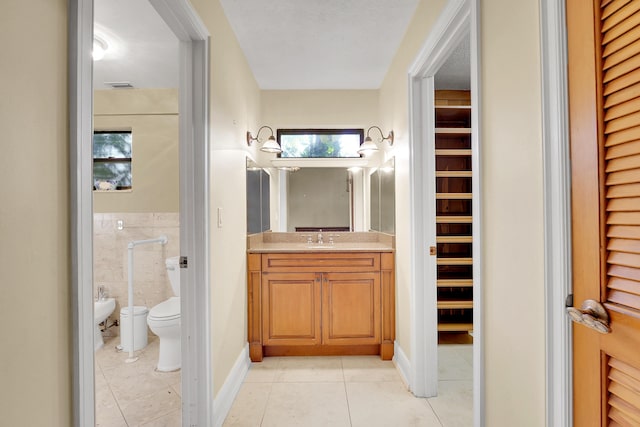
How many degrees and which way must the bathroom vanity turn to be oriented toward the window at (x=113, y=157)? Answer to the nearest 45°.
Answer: approximately 90° to its right

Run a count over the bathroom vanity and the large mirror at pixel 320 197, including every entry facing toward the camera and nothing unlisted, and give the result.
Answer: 2

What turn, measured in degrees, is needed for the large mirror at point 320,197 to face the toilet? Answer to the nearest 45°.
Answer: approximately 45° to its right

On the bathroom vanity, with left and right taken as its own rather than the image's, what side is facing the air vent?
right

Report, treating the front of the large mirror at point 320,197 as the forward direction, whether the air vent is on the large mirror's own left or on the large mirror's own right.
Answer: on the large mirror's own right

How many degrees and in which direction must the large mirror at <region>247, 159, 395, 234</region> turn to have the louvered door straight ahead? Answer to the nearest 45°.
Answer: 0° — it already faces it
